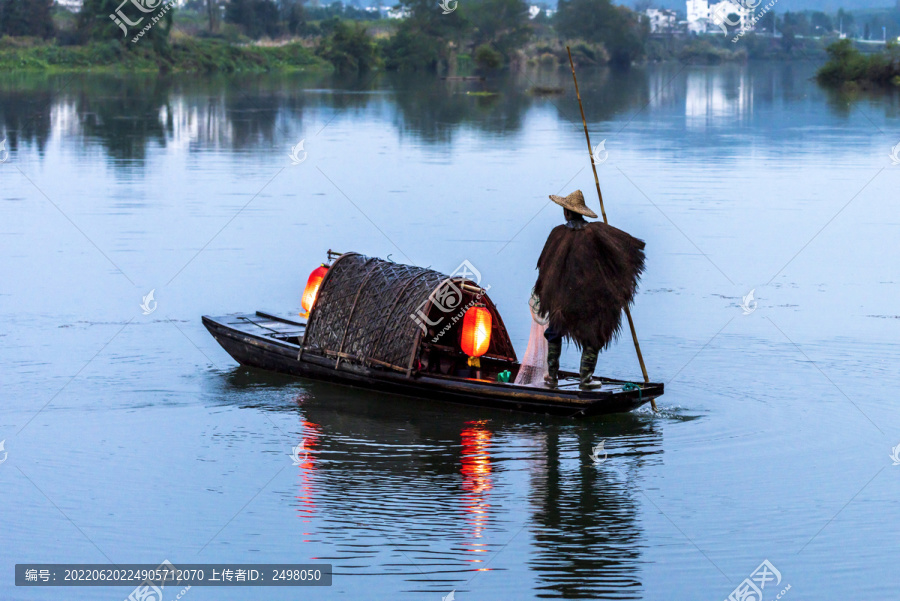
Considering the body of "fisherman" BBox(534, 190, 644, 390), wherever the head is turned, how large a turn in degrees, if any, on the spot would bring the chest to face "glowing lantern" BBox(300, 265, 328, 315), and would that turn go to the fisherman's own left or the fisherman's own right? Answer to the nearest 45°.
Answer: approximately 45° to the fisherman's own left

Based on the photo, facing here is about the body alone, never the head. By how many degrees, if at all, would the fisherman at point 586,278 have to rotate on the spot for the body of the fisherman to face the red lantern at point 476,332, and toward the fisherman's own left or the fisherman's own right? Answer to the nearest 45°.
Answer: approximately 45° to the fisherman's own left

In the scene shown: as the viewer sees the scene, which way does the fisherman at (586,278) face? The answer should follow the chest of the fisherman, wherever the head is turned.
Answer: away from the camera
